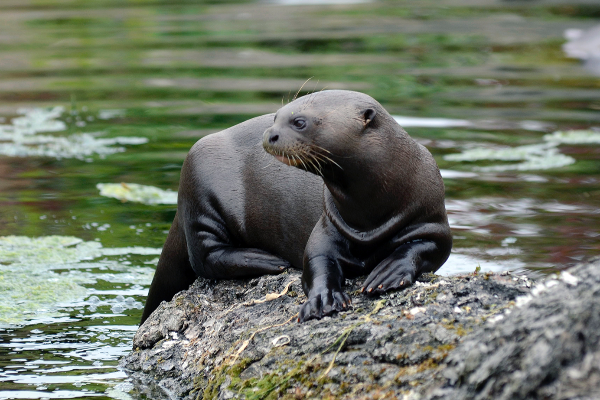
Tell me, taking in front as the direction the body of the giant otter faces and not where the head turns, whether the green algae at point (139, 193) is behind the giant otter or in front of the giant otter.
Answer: behind

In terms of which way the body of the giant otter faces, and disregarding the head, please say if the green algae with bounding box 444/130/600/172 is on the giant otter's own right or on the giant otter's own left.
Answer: on the giant otter's own left

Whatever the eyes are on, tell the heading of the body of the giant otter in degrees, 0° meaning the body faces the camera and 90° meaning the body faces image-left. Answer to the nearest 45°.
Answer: approximately 315°

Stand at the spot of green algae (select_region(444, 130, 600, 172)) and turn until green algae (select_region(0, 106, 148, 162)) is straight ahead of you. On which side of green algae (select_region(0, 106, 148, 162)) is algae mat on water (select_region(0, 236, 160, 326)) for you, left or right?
left

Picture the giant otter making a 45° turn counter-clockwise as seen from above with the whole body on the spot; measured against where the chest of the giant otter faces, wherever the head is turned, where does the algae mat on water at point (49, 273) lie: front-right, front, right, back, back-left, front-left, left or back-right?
back-left

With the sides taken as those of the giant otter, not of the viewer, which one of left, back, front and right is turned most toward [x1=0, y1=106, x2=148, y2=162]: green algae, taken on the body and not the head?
back

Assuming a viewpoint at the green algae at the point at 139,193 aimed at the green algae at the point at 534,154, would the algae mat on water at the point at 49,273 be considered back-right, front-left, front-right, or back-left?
back-right

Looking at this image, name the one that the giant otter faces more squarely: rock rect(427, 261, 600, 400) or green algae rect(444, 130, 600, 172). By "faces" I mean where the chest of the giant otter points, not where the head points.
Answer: the rock
